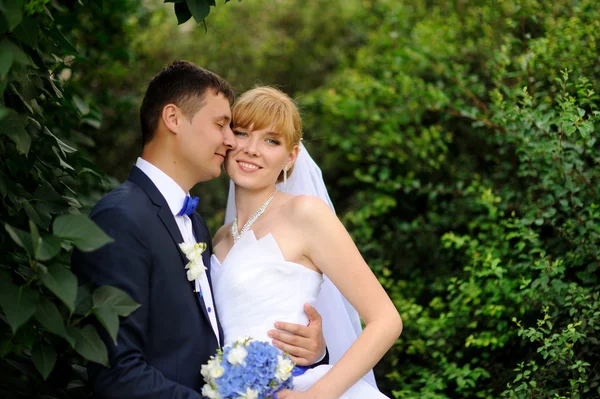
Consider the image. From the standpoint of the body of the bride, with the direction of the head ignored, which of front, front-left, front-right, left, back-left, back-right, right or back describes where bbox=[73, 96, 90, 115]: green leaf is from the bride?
right

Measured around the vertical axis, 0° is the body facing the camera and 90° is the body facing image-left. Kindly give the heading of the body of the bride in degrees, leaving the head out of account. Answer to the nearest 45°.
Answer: approximately 45°

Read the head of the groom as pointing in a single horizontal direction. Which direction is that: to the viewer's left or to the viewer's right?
to the viewer's right
